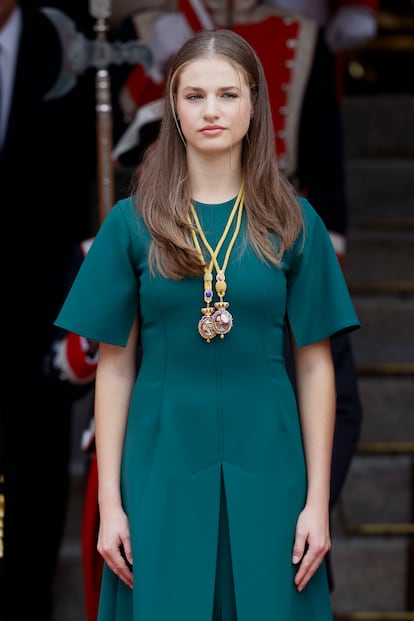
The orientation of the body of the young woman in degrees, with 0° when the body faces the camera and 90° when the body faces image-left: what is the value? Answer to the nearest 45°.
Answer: approximately 0°

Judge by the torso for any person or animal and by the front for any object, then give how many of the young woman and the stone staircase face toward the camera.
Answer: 2

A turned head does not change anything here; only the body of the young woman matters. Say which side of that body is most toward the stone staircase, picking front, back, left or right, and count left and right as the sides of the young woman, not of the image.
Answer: back

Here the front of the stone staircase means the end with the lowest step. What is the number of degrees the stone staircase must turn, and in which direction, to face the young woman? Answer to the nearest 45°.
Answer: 0° — it already faces them
